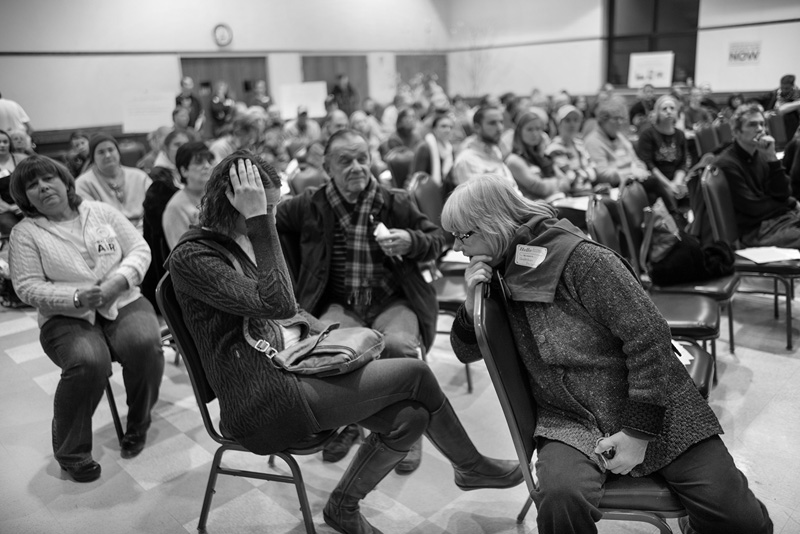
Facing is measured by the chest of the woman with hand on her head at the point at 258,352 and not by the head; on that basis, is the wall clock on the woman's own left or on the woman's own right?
on the woman's own left

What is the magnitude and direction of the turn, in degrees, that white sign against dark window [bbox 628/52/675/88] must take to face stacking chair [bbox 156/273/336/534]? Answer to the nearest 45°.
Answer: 0° — it already faces it

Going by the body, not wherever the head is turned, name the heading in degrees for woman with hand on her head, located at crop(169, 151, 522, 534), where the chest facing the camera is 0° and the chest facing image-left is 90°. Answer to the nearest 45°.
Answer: approximately 270°

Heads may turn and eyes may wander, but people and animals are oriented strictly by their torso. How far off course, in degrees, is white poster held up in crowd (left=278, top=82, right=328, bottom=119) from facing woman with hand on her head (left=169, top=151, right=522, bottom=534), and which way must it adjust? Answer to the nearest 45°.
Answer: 0° — it already faces them

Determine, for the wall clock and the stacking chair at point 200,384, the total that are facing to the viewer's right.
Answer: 1

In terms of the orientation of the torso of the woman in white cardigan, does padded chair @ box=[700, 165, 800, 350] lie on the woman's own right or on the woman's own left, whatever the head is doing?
on the woman's own left

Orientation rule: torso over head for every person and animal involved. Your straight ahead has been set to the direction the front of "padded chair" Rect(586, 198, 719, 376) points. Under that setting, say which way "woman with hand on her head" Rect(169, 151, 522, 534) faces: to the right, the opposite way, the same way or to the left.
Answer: to the left

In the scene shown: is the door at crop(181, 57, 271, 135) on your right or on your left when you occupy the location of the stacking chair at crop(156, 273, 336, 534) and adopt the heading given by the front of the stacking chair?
on your left

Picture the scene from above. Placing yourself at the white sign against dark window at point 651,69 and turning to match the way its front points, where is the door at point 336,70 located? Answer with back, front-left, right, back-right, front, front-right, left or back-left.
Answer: right

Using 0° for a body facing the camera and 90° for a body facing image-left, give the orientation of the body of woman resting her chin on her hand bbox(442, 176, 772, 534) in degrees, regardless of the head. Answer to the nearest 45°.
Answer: approximately 45°

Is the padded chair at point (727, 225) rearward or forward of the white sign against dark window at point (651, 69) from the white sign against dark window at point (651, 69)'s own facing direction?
forward

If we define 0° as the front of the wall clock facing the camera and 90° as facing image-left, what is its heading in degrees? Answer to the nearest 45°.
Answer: approximately 0°

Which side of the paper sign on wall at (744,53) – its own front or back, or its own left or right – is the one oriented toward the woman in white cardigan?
front

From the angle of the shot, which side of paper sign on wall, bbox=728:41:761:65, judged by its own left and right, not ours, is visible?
front

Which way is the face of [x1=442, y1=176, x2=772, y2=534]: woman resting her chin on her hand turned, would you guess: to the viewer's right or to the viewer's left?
to the viewer's left

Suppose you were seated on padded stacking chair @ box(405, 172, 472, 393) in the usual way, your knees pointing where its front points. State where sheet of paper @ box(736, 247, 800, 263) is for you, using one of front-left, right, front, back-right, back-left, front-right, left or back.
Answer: front-left

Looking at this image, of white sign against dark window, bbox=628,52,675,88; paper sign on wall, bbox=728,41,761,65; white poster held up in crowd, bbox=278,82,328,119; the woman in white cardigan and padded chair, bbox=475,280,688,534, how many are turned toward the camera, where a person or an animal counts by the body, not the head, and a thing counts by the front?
4
